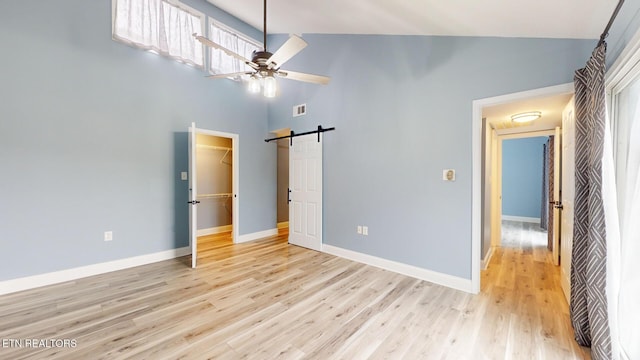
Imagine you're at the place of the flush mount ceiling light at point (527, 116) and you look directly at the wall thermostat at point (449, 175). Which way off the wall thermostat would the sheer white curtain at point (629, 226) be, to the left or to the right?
left

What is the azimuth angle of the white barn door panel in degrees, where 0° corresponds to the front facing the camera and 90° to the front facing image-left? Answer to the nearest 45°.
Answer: approximately 45°

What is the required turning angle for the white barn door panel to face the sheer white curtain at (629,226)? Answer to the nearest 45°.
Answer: approximately 90° to its left

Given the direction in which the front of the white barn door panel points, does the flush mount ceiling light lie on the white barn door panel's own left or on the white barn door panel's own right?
on the white barn door panel's own left

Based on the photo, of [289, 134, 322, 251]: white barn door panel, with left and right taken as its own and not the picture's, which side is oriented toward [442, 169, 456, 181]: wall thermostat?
left

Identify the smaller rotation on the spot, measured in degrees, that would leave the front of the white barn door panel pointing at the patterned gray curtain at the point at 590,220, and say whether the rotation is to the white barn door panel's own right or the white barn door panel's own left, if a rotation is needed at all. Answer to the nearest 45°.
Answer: approximately 90° to the white barn door panel's own left

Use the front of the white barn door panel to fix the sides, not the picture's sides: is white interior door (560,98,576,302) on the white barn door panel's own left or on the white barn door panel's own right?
on the white barn door panel's own left
